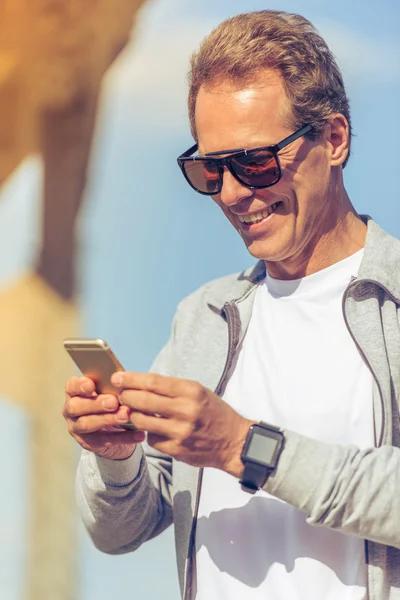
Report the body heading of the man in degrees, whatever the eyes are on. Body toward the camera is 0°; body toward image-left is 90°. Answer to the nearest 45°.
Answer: approximately 45°

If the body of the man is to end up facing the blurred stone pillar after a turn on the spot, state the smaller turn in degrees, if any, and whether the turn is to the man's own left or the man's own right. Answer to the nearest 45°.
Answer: approximately 90° to the man's own right
